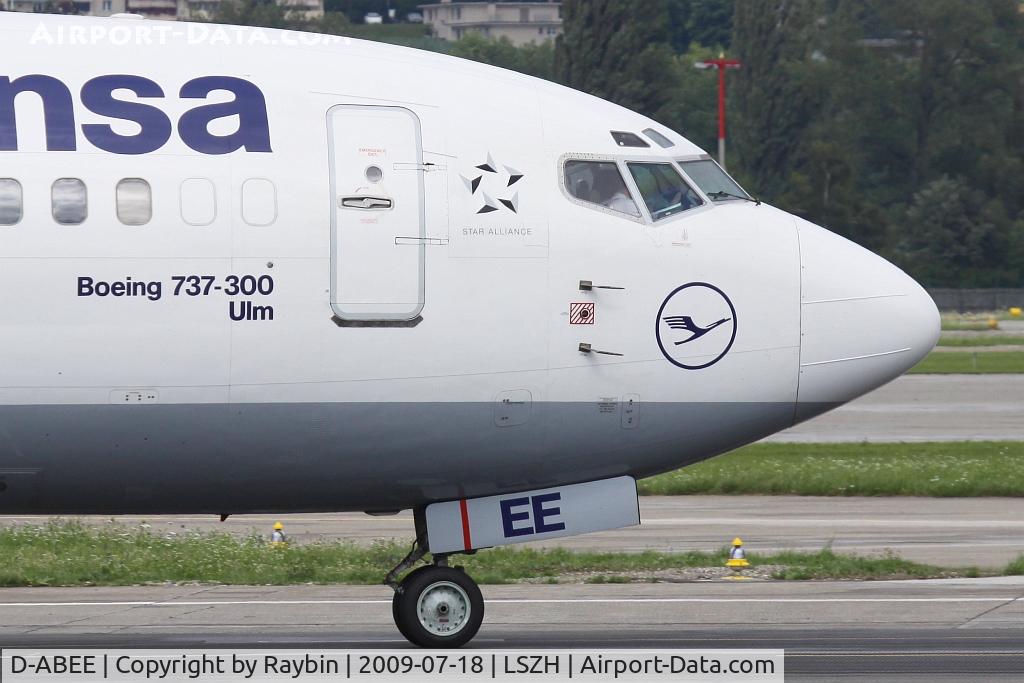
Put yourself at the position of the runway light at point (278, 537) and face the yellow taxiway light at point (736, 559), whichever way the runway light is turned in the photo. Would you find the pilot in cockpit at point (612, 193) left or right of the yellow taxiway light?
right

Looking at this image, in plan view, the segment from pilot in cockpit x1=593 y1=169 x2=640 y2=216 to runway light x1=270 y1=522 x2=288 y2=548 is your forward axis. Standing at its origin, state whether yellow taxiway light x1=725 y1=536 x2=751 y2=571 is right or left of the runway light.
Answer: right

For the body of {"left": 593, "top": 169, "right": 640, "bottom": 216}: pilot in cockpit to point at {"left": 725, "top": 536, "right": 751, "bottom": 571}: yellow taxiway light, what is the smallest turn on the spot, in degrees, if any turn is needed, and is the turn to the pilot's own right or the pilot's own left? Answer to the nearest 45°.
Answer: approximately 90° to the pilot's own left

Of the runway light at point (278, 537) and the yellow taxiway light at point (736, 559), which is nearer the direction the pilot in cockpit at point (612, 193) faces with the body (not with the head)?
the yellow taxiway light

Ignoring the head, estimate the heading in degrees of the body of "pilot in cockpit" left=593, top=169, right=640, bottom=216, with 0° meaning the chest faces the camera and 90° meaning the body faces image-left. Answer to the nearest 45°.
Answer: approximately 270°

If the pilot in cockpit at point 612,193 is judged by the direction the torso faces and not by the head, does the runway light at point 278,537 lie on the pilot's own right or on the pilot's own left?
on the pilot's own left
